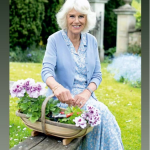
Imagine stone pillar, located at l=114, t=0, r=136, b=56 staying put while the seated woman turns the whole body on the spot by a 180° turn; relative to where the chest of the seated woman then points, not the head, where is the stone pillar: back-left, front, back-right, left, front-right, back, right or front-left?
front-right

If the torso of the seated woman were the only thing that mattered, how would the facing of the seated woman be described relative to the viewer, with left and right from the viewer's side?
facing the viewer and to the right of the viewer

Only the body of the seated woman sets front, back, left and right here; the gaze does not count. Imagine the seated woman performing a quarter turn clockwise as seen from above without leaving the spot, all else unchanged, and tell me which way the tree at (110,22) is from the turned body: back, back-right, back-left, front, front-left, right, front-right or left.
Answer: back-right

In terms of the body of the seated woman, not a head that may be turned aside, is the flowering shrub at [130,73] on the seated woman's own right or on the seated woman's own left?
on the seated woman's own left

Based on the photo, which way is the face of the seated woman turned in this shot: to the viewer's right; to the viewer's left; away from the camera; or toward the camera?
toward the camera

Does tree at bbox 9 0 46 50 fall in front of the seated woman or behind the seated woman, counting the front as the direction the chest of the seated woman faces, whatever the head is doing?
behind
